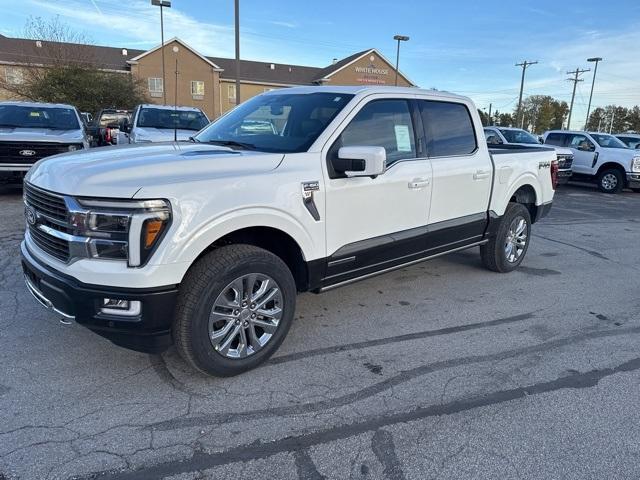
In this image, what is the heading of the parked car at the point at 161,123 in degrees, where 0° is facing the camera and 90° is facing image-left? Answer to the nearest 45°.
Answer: approximately 0°

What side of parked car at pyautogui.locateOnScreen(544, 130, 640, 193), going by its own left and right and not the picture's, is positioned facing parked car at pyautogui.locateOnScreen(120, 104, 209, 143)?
right

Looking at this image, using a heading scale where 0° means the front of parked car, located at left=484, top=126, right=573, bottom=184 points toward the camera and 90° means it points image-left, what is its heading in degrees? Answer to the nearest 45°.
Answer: approximately 315°

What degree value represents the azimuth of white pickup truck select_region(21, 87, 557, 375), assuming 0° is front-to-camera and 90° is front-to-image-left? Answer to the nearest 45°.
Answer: approximately 45°

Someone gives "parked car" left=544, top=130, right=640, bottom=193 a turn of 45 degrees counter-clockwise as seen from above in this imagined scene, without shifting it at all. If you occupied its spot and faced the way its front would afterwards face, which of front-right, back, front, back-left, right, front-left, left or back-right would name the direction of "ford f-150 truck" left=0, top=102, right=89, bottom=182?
back-right

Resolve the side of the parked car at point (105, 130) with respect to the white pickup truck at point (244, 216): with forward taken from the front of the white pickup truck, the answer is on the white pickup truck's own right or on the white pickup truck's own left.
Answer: on the white pickup truck's own right

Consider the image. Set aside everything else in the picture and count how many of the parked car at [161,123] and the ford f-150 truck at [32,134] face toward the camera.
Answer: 2

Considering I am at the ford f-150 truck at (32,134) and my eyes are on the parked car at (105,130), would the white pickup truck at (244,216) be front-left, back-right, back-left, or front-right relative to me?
back-right

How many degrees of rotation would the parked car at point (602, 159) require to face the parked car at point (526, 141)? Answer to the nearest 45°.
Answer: approximately 90° to its right

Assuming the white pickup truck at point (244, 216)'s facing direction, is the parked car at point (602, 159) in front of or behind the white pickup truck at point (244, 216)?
behind

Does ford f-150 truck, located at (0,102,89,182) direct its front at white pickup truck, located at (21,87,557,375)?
yes

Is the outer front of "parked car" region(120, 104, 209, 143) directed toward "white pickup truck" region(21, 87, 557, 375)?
yes

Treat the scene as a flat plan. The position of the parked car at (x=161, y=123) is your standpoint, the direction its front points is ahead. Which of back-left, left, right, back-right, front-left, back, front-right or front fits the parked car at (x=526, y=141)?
left

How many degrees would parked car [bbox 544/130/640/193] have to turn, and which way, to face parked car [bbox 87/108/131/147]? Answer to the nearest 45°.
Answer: approximately 90° to its right
